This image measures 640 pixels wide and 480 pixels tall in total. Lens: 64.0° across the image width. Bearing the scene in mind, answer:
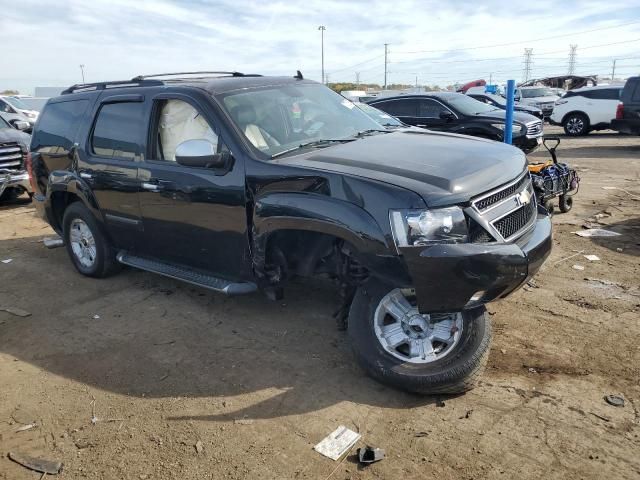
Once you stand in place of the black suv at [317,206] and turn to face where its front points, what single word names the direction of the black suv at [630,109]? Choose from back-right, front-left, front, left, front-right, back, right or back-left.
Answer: left

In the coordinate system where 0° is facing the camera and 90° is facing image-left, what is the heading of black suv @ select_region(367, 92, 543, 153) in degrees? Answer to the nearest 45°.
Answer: approximately 315°

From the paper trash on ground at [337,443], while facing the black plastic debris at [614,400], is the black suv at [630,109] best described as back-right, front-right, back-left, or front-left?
front-left

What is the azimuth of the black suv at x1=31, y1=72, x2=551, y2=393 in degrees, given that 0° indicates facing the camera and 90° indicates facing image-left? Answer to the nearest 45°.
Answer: approximately 315°

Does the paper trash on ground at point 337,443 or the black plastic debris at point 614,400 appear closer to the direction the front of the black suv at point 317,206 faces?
the black plastic debris

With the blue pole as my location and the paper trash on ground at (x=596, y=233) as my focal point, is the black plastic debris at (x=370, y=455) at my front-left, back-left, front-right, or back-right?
front-right

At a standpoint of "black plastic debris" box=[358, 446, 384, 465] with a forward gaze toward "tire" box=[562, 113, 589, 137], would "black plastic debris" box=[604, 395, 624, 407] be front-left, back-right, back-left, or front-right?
front-right

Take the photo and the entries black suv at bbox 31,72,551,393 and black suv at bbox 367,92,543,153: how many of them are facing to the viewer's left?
0

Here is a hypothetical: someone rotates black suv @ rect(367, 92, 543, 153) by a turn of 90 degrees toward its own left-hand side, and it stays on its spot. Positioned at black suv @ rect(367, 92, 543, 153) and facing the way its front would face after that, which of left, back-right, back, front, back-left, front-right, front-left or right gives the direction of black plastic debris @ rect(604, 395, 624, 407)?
back-right

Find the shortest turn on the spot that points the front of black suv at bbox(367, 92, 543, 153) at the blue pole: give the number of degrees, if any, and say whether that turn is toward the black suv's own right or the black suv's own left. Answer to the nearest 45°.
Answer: approximately 45° to the black suv's own right

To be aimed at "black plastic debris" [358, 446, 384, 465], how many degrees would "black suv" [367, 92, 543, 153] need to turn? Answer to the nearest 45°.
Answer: approximately 45° to its right

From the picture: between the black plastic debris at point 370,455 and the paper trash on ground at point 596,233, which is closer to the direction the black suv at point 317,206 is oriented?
the black plastic debris

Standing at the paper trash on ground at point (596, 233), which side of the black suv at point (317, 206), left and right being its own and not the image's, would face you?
left

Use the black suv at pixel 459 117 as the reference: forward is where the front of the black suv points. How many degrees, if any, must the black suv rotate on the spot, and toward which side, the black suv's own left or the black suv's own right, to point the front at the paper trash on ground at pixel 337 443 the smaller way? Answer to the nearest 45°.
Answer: approximately 45° to the black suv's own right
